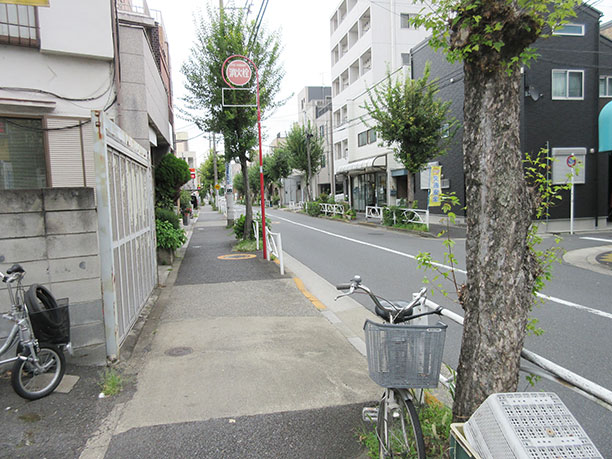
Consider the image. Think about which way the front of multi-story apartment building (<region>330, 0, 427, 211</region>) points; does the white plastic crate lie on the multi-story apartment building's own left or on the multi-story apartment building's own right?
on the multi-story apartment building's own left

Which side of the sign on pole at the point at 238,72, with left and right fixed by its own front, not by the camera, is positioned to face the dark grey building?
left

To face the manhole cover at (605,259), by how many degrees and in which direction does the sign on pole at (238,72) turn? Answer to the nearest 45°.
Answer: approximately 90° to its left

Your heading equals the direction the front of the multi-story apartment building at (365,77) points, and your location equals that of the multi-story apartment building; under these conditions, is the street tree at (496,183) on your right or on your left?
on your left

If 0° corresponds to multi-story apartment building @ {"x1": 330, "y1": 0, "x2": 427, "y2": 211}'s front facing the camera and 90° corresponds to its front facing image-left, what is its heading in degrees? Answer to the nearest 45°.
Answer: approximately 45°

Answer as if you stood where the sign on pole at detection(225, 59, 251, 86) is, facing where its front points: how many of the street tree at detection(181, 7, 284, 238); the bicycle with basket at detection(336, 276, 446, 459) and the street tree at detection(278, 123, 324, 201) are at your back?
2
